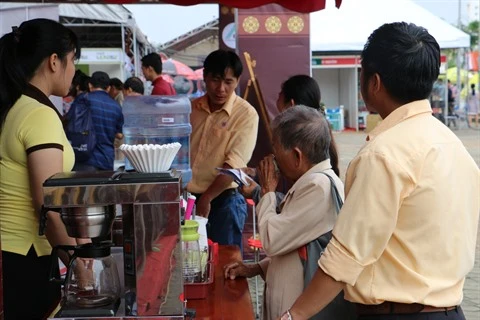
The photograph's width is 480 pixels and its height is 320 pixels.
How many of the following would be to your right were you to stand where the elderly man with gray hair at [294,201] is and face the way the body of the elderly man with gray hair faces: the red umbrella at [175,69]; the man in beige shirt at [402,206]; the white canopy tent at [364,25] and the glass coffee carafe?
2

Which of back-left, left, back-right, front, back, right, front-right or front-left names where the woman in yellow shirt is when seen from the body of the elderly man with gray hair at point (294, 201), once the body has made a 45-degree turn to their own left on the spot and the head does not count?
front-right

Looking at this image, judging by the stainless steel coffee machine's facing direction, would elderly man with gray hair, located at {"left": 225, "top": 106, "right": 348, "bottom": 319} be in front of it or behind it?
behind

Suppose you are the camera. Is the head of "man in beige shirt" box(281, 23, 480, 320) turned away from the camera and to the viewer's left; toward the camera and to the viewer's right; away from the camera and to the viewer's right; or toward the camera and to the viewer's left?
away from the camera and to the viewer's left

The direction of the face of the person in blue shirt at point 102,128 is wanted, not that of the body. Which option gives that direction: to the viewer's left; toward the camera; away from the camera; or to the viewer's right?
away from the camera

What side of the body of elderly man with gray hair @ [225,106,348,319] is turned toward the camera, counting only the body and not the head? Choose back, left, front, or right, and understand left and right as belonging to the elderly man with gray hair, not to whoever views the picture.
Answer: left

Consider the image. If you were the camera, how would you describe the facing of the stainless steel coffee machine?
facing to the left of the viewer

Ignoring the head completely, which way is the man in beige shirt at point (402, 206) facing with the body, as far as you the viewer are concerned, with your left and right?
facing away from the viewer and to the left of the viewer

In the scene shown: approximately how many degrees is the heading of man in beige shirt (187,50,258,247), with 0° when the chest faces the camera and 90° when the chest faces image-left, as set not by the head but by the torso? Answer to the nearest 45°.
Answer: approximately 45°
